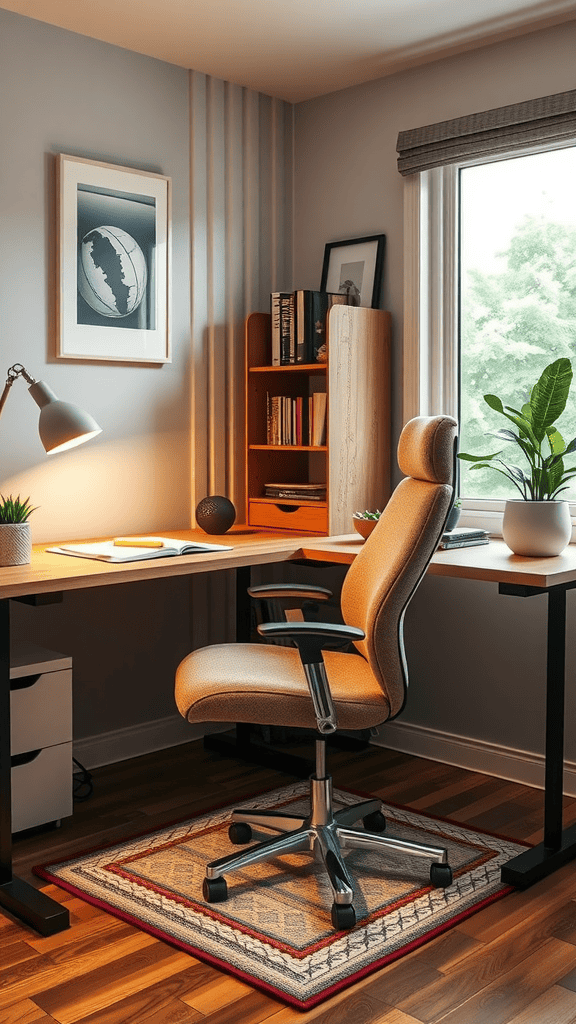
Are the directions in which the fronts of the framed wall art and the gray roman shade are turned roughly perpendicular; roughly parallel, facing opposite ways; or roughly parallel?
roughly perpendicular

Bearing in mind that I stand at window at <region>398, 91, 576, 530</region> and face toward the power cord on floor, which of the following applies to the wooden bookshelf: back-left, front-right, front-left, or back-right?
front-right

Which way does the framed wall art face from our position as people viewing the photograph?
facing the viewer and to the right of the viewer

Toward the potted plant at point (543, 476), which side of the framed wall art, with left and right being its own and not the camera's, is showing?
front

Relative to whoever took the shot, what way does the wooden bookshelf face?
facing the viewer and to the left of the viewer

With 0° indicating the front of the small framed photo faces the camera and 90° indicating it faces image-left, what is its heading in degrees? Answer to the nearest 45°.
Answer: approximately 45°

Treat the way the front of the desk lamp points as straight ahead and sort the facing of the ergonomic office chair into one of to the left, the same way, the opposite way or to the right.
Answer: the opposite way

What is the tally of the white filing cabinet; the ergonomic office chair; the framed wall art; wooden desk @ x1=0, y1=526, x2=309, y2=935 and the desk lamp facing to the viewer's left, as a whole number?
1

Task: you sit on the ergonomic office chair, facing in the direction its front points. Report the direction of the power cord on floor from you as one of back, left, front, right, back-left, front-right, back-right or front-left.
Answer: front-right

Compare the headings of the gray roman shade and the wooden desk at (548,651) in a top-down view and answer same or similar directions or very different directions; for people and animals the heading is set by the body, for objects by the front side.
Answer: same or similar directions

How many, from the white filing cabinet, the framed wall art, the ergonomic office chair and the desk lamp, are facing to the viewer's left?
1

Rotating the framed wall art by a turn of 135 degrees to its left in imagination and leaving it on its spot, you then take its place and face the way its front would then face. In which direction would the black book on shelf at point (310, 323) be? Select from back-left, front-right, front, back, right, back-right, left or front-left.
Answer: right

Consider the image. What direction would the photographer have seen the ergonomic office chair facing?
facing to the left of the viewer
